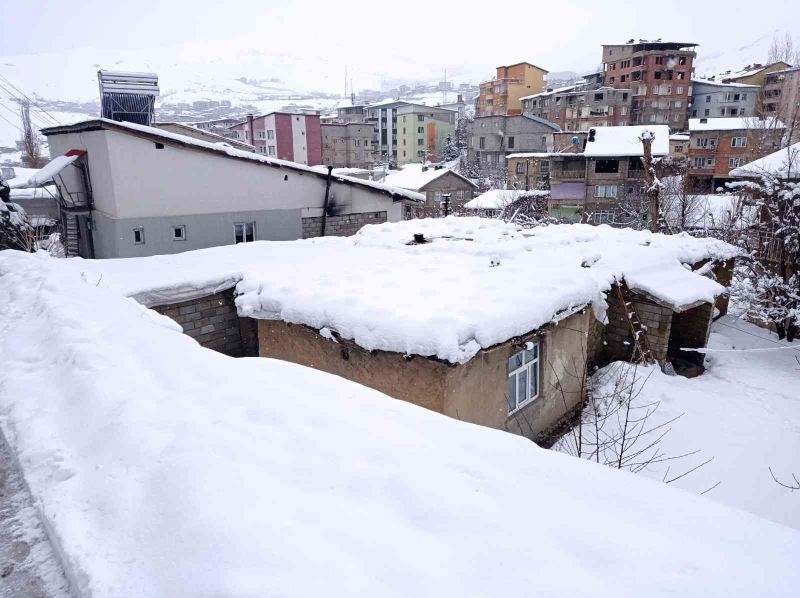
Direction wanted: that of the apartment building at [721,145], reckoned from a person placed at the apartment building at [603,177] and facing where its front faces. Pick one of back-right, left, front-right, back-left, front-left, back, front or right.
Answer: back-left

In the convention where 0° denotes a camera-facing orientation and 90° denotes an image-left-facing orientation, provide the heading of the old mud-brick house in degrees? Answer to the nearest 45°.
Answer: approximately 315°

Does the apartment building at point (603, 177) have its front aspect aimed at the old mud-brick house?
yes

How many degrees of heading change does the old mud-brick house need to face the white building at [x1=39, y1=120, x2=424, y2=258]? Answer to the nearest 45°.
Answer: approximately 180°

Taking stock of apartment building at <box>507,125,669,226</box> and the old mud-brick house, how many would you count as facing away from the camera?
0

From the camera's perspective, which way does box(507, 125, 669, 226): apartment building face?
toward the camera

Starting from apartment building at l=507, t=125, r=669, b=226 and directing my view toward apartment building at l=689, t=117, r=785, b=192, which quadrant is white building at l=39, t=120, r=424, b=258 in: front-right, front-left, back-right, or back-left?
back-right

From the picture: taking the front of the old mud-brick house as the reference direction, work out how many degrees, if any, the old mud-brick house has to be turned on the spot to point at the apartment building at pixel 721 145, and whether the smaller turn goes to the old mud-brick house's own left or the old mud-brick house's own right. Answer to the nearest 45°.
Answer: approximately 90° to the old mud-brick house's own left

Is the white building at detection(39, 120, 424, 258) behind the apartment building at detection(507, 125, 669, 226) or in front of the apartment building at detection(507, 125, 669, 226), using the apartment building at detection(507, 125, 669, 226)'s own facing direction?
in front
